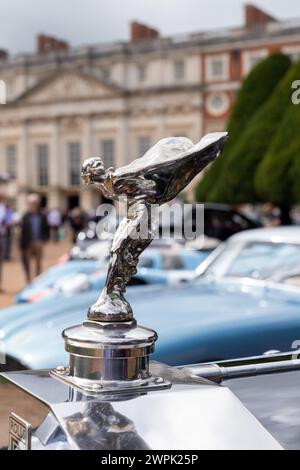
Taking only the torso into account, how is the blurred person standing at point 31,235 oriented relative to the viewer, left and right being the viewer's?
facing the viewer

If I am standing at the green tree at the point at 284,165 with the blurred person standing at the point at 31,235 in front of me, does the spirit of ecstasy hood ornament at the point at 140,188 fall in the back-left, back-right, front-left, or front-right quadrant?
front-left

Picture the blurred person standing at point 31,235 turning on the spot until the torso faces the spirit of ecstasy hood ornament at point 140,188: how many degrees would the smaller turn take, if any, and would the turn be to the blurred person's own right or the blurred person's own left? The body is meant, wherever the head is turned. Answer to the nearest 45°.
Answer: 0° — they already face it

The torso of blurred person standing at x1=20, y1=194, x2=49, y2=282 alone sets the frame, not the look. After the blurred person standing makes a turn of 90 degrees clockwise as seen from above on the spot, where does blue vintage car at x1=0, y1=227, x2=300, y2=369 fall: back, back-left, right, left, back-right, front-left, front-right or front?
left

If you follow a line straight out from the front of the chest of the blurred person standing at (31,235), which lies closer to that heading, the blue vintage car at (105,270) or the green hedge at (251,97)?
the blue vintage car

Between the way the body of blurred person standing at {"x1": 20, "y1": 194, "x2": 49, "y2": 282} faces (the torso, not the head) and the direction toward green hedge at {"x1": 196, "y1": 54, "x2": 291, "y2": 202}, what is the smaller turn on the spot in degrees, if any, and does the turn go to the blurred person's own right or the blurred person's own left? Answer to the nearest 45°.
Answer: approximately 135° to the blurred person's own left

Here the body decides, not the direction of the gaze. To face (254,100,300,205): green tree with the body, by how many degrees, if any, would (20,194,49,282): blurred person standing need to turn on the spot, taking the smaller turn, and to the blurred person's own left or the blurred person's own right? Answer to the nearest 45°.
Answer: approximately 90° to the blurred person's own left

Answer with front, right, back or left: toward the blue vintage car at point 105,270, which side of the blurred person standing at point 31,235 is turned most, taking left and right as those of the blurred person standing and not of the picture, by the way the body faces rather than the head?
front
